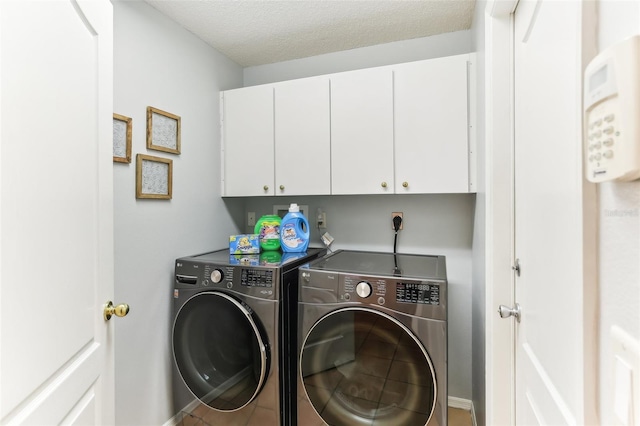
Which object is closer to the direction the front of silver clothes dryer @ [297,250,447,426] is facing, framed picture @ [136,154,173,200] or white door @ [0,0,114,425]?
the white door

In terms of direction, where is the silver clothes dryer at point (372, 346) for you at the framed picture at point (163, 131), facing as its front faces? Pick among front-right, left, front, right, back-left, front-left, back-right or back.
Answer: front

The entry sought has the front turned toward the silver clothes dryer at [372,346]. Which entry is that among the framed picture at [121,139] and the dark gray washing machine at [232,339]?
the framed picture

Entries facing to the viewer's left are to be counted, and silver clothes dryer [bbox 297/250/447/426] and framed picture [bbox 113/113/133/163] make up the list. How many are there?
0

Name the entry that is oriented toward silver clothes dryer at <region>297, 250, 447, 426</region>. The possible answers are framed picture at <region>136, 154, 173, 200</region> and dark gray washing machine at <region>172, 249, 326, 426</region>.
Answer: the framed picture

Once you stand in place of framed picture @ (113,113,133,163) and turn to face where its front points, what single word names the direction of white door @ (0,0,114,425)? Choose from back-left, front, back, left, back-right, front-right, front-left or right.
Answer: front-right

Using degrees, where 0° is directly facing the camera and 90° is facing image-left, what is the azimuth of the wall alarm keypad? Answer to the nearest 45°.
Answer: approximately 45°

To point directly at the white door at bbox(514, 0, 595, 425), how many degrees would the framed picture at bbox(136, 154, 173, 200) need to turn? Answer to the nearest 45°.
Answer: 0° — it already faces it

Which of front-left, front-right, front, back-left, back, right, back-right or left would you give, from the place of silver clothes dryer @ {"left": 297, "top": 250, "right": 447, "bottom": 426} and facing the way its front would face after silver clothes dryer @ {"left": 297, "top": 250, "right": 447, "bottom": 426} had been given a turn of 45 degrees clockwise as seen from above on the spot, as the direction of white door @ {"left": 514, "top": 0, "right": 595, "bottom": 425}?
left

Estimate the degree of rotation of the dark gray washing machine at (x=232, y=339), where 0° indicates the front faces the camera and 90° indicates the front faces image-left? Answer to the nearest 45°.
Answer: approximately 45°

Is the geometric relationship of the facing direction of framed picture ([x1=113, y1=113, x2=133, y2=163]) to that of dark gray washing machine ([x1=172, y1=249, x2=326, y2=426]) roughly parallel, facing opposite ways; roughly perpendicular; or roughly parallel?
roughly perpendicular

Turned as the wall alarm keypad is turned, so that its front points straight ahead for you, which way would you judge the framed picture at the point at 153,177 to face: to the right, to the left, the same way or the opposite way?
the opposite way

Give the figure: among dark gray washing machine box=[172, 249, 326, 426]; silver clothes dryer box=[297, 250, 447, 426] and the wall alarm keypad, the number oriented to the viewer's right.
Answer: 0

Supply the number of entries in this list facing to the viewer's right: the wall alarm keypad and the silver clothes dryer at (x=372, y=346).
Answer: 0

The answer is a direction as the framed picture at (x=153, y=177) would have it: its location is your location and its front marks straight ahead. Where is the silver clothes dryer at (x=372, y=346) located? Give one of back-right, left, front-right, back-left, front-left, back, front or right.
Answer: front

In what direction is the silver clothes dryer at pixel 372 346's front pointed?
toward the camera

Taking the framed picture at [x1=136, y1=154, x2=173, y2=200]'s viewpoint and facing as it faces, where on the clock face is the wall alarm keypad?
The wall alarm keypad is roughly at 1 o'clock from the framed picture.
